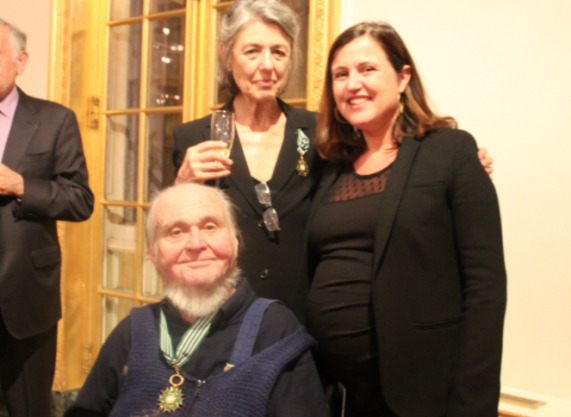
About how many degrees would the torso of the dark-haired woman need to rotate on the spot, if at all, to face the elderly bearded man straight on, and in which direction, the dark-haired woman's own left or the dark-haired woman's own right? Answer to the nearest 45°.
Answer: approximately 45° to the dark-haired woman's own right

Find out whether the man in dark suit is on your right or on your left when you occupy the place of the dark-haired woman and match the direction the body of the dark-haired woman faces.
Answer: on your right

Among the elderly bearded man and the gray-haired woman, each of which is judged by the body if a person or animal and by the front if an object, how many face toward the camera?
2

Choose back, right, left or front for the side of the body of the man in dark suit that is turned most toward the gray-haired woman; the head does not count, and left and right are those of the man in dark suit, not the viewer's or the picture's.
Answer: left

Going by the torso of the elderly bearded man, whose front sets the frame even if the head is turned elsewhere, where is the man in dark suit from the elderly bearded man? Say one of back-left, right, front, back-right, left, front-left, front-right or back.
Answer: back-right

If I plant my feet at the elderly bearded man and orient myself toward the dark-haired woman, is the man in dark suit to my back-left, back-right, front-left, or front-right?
back-left
